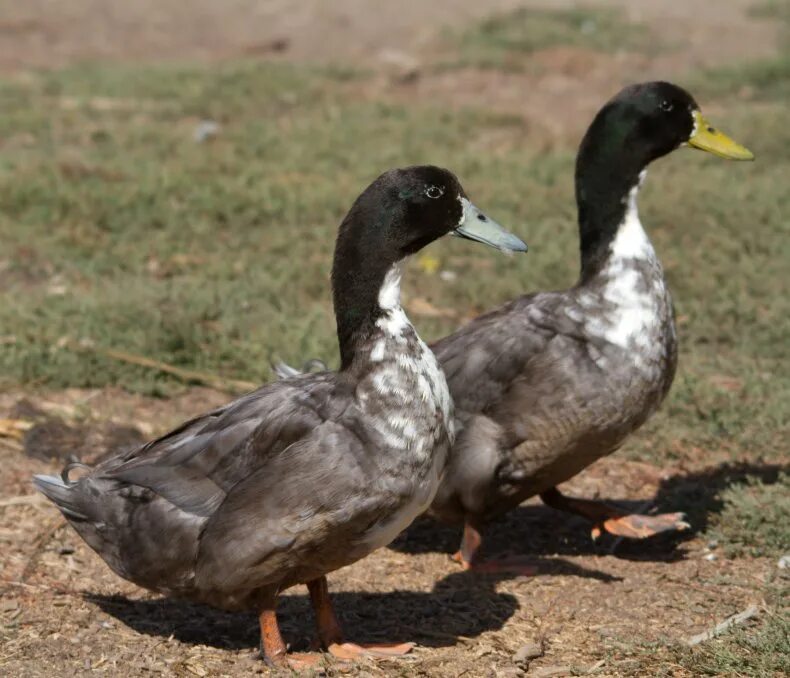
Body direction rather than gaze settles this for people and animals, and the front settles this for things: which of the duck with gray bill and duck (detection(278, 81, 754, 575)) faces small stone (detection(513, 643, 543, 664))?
the duck with gray bill

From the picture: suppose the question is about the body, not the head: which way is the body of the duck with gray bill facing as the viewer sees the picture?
to the viewer's right

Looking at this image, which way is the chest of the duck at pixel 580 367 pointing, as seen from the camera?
to the viewer's right

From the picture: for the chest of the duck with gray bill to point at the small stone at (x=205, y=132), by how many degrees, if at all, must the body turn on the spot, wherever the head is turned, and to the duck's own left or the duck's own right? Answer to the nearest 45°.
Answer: approximately 90° to the duck's own left

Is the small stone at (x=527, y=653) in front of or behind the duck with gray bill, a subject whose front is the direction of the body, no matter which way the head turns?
in front

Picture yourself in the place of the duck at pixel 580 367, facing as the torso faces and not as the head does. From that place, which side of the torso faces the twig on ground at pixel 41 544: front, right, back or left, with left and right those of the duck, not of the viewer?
back

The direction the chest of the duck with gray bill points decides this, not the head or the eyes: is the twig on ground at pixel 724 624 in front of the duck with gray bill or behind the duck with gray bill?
in front

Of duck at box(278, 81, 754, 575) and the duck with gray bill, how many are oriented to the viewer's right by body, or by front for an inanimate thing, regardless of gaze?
2

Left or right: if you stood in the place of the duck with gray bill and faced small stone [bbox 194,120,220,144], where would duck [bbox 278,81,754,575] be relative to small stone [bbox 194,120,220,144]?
right

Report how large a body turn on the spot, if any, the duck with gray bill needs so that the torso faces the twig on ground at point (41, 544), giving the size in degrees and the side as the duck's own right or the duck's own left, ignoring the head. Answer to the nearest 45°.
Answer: approximately 135° to the duck's own left
